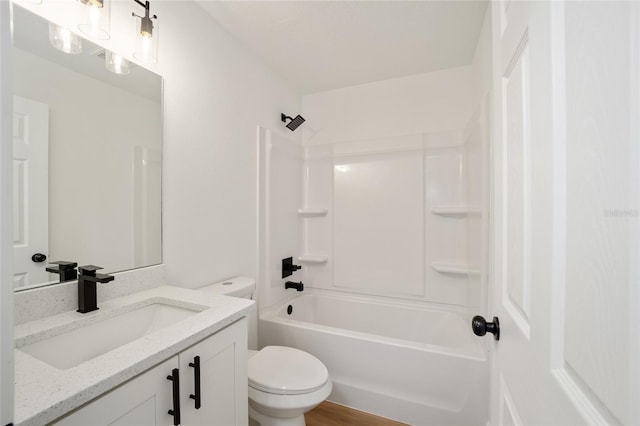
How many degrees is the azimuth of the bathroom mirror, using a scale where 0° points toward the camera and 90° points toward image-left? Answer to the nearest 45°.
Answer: approximately 315°

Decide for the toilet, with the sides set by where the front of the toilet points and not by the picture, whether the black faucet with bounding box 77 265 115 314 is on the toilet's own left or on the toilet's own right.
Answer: on the toilet's own right

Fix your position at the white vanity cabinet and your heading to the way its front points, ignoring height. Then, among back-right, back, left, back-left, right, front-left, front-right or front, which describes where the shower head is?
left

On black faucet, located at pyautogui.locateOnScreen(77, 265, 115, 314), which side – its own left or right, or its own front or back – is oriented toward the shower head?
left

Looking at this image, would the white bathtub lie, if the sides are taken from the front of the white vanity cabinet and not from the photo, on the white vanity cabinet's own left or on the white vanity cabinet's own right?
on the white vanity cabinet's own left

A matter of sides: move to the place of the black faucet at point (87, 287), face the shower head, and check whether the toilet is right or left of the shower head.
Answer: right

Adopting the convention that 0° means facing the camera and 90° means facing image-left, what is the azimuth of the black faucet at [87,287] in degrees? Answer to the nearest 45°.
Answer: approximately 315°
